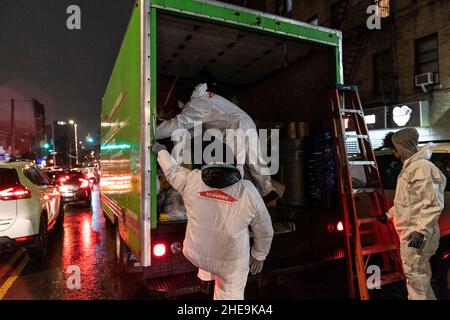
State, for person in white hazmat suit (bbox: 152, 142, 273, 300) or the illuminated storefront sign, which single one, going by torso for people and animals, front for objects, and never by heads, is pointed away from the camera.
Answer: the person in white hazmat suit

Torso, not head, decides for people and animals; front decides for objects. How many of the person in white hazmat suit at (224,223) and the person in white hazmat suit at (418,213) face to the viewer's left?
1

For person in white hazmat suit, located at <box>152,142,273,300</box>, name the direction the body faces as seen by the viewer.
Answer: away from the camera

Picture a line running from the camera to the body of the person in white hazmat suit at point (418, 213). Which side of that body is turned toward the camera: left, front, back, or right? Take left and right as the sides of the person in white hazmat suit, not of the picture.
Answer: left

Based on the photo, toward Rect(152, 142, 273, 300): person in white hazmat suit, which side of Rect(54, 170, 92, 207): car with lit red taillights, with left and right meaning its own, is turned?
back

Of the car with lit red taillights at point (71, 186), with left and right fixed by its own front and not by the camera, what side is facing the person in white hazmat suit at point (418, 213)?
back

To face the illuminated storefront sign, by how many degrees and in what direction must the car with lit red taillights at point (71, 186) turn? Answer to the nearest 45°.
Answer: approximately 135° to its right

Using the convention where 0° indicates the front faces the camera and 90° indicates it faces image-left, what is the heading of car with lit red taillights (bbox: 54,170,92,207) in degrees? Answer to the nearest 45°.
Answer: approximately 180°

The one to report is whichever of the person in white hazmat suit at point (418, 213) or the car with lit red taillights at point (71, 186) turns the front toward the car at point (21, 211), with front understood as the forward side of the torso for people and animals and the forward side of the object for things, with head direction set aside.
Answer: the person in white hazmat suit
